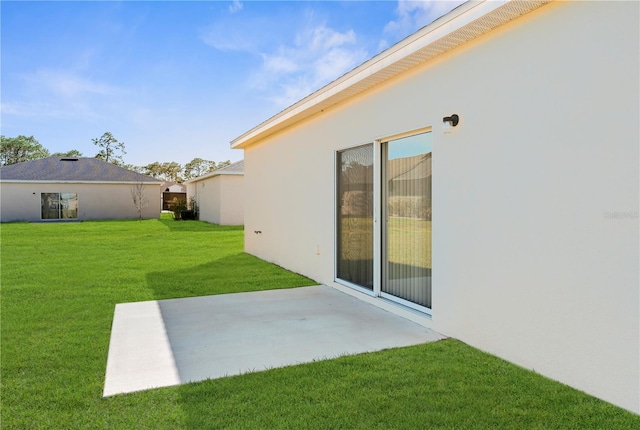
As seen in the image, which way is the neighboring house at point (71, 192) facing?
away from the camera
